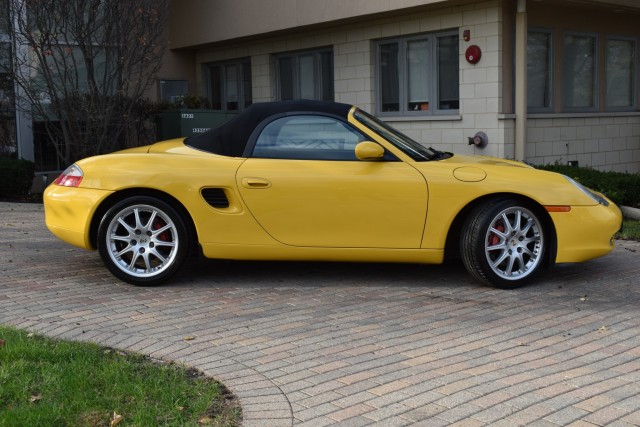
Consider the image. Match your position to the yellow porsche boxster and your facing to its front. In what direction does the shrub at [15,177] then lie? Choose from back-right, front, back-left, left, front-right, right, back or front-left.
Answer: back-left

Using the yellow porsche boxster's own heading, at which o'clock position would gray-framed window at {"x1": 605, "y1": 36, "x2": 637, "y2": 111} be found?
The gray-framed window is roughly at 10 o'clock from the yellow porsche boxster.

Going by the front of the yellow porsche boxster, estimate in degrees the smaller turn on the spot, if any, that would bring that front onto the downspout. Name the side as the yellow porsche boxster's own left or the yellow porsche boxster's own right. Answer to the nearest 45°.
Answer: approximately 45° to the yellow porsche boxster's own left

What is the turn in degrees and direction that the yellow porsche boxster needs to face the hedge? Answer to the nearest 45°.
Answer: approximately 45° to its left

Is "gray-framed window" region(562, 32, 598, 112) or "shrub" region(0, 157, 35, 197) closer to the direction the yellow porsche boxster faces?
the gray-framed window

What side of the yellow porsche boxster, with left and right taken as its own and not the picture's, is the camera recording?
right

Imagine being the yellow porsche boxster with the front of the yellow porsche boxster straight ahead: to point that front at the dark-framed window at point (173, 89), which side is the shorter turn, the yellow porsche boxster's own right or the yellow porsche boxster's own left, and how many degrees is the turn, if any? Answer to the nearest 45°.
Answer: approximately 90° to the yellow porsche boxster's own left

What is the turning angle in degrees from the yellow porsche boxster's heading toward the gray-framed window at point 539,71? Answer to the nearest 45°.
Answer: approximately 45° to its left

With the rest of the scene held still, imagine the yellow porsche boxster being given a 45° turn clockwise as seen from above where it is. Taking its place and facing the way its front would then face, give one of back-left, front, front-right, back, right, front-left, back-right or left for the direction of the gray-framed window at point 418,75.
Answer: back-left

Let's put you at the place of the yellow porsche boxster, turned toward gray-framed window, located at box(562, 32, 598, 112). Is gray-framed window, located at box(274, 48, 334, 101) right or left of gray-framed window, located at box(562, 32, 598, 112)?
left

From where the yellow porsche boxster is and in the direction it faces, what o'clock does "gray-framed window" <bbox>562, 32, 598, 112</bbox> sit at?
The gray-framed window is roughly at 10 o'clock from the yellow porsche boxster.

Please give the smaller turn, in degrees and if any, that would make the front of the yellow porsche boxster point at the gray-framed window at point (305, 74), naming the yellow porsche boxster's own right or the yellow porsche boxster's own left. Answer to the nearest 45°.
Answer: approximately 90° to the yellow porsche boxster's own left
